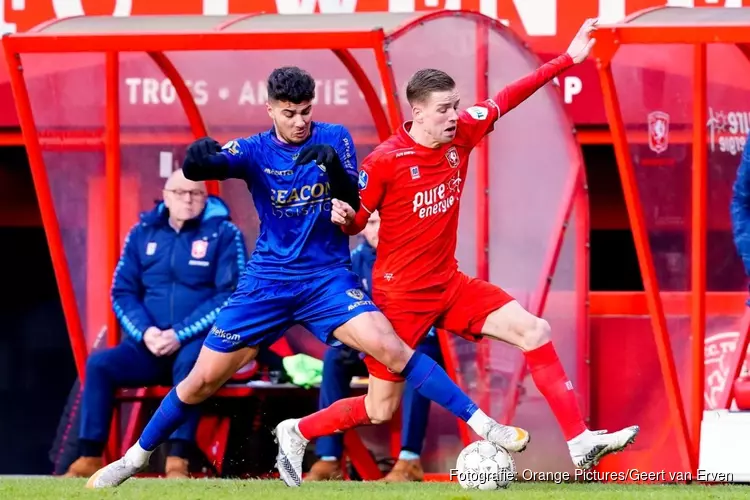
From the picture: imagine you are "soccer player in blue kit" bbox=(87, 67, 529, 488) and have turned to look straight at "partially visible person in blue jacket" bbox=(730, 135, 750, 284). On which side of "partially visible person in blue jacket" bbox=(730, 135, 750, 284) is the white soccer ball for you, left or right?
right

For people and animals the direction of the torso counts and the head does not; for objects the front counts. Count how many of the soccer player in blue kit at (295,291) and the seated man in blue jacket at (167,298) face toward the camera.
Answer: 2

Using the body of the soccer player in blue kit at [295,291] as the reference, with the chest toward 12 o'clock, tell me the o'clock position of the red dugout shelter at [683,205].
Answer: The red dugout shelter is roughly at 8 o'clock from the soccer player in blue kit.

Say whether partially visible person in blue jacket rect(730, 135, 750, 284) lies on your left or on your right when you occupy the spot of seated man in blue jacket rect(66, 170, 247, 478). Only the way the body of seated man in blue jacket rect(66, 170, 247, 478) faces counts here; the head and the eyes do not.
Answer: on your left

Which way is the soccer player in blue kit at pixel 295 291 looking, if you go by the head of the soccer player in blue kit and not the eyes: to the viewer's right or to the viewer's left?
to the viewer's right

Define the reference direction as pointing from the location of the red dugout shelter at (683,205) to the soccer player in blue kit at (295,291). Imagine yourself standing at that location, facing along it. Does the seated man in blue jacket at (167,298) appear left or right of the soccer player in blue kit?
right

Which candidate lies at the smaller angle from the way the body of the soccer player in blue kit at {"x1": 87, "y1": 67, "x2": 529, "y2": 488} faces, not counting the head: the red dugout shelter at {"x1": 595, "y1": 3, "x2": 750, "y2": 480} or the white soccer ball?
the white soccer ball

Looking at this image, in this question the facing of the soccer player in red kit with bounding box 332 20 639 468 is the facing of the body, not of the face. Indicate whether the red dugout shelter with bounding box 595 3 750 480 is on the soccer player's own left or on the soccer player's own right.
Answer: on the soccer player's own left

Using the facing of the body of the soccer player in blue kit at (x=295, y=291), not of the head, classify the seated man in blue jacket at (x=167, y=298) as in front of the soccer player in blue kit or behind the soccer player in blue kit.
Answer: behind
